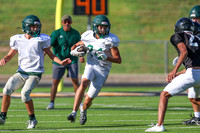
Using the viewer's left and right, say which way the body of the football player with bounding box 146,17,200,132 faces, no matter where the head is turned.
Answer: facing away from the viewer and to the left of the viewer

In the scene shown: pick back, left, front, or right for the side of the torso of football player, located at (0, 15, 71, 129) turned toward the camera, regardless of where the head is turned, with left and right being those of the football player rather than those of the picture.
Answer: front

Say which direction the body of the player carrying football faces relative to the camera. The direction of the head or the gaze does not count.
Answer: toward the camera

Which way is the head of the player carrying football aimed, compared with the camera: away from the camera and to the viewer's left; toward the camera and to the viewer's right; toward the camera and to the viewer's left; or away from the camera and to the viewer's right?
toward the camera and to the viewer's right

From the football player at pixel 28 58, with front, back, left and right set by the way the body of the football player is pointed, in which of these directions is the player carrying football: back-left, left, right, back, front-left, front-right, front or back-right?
left

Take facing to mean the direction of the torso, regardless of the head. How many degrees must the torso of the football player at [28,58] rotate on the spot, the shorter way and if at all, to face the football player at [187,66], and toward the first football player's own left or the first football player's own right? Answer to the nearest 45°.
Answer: approximately 90° to the first football player's own left

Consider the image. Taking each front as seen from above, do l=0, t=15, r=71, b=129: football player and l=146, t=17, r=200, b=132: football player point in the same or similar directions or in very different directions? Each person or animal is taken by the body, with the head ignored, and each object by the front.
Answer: very different directions

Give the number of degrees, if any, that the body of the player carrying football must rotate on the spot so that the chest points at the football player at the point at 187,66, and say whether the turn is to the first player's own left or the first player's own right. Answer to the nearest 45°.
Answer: approximately 45° to the first player's own left

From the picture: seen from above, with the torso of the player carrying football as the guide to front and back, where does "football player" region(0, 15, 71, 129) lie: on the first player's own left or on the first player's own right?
on the first player's own right
